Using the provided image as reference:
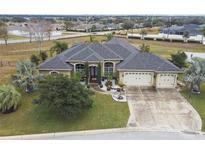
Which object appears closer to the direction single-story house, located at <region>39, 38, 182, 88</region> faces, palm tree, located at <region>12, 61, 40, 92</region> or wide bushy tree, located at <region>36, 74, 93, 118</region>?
the wide bushy tree

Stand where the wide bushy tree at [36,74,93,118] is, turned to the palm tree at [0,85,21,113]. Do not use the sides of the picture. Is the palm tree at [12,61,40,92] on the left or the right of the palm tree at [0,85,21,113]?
right

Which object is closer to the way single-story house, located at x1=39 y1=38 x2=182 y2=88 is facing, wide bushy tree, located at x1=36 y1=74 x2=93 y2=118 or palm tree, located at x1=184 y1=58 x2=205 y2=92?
the wide bushy tree

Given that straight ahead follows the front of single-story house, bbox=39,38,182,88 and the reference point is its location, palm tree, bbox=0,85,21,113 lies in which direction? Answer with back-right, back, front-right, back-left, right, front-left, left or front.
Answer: front-right

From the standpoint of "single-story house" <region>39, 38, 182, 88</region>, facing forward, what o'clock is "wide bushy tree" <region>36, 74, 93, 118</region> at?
The wide bushy tree is roughly at 1 o'clock from the single-story house.

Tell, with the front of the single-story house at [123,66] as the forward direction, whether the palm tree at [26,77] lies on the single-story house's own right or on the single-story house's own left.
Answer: on the single-story house's own right

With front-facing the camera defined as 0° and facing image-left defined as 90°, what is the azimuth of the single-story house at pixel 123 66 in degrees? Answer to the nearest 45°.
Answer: approximately 0°
